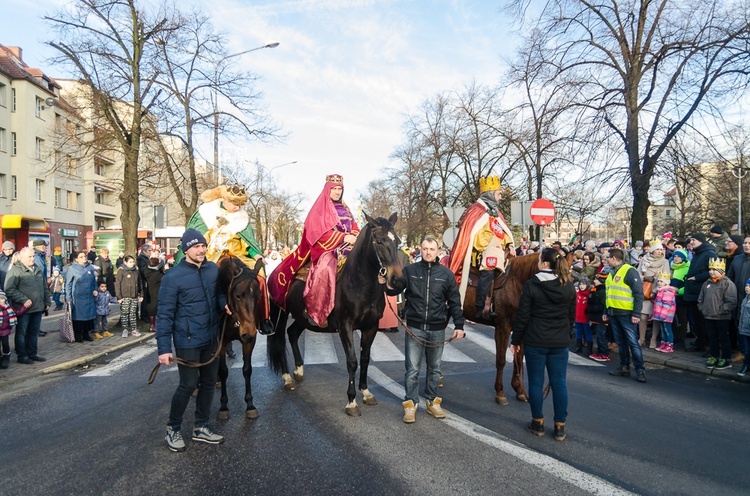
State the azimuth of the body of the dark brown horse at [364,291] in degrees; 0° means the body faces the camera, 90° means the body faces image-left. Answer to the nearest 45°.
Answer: approximately 315°

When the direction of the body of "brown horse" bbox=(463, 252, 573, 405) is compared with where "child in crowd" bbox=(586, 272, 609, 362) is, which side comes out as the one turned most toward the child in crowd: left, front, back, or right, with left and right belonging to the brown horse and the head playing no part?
left

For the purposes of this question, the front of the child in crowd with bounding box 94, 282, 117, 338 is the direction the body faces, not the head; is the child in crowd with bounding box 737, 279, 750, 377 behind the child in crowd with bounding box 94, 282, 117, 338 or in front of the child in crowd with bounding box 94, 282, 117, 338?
in front

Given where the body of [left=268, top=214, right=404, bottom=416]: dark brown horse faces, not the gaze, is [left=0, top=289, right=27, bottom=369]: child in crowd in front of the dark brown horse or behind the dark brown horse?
behind

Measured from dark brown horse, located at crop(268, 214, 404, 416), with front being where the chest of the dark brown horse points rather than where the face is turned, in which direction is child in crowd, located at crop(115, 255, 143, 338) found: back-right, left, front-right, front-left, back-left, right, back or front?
back

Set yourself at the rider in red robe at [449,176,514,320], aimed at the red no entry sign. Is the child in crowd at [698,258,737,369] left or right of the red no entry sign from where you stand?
right

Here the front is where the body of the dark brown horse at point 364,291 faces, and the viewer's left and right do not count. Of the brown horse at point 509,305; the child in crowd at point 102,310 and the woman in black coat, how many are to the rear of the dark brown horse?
1

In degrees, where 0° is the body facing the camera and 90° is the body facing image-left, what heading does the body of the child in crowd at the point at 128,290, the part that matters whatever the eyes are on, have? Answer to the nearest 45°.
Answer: approximately 315°
